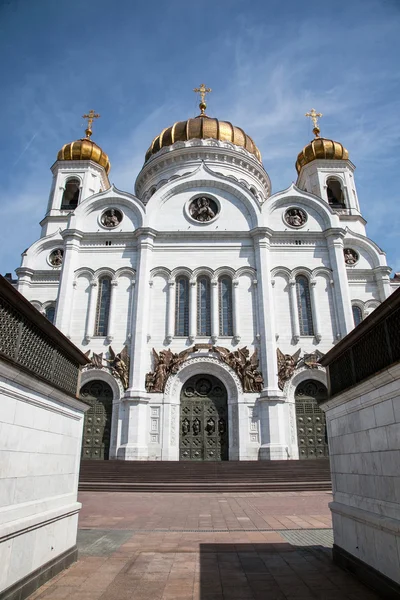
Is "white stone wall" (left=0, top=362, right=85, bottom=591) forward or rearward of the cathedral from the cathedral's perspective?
forward

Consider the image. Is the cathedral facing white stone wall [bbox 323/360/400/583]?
yes

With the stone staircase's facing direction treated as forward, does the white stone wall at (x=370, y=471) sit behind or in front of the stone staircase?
in front

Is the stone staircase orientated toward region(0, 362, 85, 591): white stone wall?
yes

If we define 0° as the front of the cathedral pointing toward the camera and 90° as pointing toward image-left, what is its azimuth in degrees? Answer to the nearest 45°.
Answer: approximately 0°
